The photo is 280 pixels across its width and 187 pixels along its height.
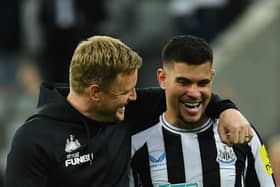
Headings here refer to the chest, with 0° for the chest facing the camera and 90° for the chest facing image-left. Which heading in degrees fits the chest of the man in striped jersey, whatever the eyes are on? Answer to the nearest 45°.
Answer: approximately 0°

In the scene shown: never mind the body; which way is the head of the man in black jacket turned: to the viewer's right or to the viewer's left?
to the viewer's right

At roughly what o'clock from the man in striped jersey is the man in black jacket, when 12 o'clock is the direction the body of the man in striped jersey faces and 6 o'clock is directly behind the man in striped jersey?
The man in black jacket is roughly at 2 o'clock from the man in striped jersey.

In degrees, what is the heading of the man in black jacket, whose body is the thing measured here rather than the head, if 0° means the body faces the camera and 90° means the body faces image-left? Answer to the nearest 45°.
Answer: approximately 315°

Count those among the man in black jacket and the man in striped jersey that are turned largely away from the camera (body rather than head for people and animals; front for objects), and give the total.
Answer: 0
